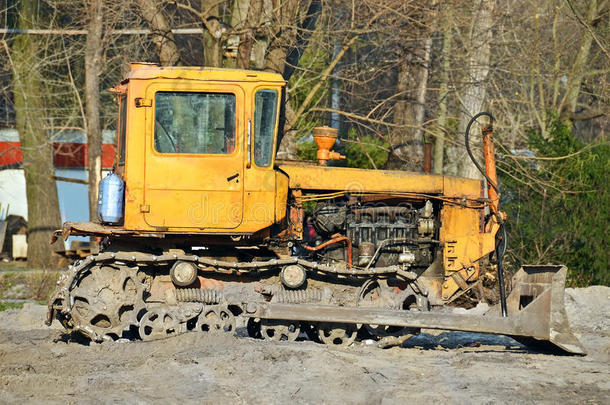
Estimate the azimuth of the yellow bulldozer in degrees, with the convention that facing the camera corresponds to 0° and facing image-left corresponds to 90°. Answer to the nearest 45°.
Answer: approximately 270°
